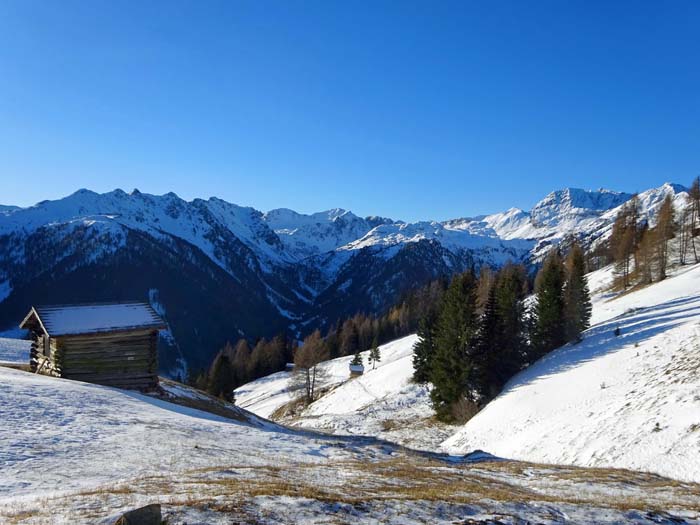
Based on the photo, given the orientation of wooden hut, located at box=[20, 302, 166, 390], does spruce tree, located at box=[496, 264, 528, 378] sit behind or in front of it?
behind

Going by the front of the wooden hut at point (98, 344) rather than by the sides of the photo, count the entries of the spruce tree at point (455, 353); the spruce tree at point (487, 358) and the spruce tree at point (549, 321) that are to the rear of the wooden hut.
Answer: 3

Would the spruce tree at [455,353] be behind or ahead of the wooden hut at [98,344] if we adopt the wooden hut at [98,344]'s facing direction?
behind

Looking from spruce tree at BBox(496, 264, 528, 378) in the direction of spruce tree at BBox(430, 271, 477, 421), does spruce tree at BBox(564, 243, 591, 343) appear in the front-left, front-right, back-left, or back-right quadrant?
back-left

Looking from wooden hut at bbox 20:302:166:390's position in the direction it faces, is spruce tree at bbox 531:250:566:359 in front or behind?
behind

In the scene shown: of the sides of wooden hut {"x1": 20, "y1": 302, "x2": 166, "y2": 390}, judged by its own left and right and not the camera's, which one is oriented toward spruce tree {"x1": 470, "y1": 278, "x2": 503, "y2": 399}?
back

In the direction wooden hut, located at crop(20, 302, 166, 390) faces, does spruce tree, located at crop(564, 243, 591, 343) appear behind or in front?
behind
